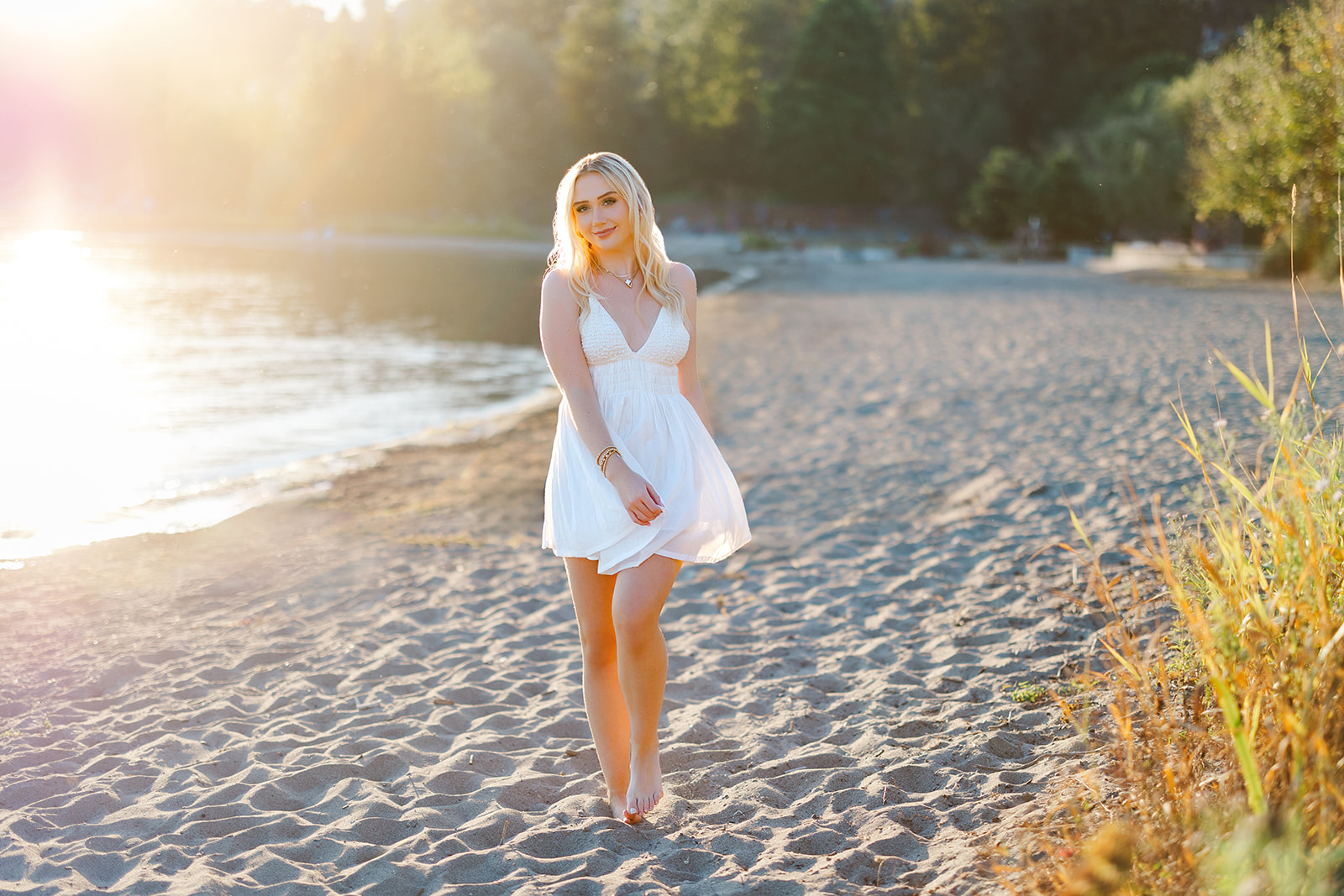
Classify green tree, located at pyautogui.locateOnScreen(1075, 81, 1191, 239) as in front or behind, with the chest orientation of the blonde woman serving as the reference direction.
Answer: behind

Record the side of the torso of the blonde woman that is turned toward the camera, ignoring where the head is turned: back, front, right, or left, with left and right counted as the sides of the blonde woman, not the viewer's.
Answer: front

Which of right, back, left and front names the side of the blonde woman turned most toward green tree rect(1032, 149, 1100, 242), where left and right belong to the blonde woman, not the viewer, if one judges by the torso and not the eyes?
back

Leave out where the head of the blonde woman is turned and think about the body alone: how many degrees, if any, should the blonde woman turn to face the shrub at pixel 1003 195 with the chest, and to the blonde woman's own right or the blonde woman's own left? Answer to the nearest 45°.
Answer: approximately 180°
